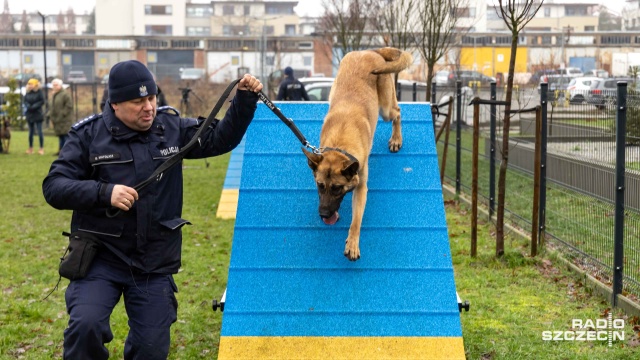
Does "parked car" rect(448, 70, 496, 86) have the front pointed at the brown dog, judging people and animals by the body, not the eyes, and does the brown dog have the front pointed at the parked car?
no

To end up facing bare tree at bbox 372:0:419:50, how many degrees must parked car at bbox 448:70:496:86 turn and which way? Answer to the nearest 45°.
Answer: approximately 90° to its right

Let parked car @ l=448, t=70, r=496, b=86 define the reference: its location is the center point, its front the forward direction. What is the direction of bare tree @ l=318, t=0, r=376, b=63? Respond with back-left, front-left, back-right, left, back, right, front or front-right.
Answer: right

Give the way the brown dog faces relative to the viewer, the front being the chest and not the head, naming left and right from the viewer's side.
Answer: facing the viewer

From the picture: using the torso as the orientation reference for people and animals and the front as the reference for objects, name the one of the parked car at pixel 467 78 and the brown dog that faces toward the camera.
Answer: the brown dog

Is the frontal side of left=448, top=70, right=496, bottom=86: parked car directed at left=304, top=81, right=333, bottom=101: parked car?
no

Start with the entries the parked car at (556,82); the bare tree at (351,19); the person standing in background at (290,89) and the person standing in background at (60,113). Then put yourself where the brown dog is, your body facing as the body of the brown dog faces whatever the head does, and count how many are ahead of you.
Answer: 0

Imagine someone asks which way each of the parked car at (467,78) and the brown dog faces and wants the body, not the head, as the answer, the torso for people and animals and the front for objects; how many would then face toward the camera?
1

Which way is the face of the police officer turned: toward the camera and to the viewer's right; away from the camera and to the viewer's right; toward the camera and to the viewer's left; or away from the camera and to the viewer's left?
toward the camera and to the viewer's right

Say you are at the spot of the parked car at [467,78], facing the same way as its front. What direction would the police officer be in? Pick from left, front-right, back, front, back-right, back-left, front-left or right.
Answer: right

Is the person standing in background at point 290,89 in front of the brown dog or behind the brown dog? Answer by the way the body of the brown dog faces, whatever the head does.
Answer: behind
